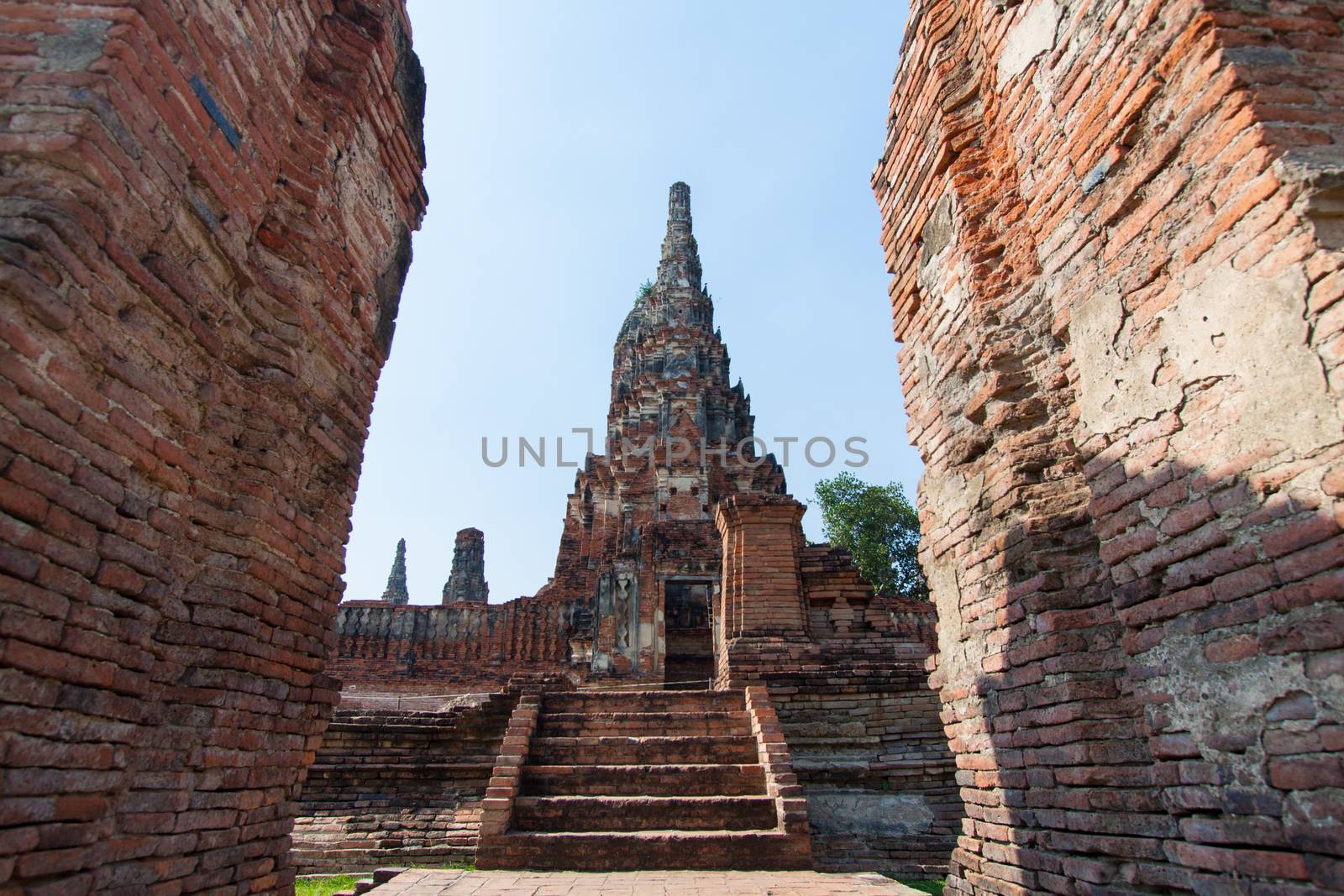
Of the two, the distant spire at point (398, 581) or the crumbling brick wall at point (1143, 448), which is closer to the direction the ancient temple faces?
the crumbling brick wall

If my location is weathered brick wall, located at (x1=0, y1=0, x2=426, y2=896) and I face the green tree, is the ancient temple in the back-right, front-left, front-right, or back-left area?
front-left

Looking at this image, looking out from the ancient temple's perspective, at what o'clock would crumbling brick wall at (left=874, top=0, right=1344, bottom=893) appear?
The crumbling brick wall is roughly at 12 o'clock from the ancient temple.

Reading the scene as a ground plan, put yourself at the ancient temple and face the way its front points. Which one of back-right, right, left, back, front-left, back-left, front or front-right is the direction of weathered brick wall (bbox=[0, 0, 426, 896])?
front

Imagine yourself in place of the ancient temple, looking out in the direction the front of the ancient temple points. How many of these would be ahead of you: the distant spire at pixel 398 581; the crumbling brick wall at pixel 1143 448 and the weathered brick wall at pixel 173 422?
2

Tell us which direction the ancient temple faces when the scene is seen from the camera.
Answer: facing the viewer
